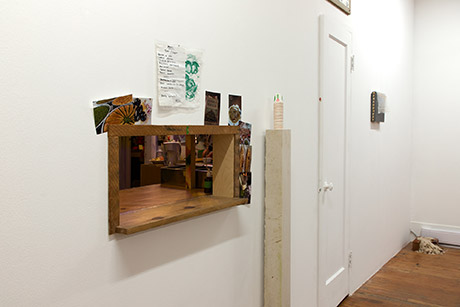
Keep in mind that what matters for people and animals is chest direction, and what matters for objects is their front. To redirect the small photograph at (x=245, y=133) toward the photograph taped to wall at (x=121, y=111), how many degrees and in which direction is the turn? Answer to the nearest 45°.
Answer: approximately 90° to its right

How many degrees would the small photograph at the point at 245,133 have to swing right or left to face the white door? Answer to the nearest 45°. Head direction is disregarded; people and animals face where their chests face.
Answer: approximately 90° to its left

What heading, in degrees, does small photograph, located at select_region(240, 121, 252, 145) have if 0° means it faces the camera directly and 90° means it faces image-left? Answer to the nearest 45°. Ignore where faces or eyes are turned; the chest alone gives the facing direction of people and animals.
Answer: approximately 315°

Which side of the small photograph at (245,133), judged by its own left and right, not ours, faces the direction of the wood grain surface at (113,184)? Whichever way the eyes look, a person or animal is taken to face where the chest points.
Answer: right

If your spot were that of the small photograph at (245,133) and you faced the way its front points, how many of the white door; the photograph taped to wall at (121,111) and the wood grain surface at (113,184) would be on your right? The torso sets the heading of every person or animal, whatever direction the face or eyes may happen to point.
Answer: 2
